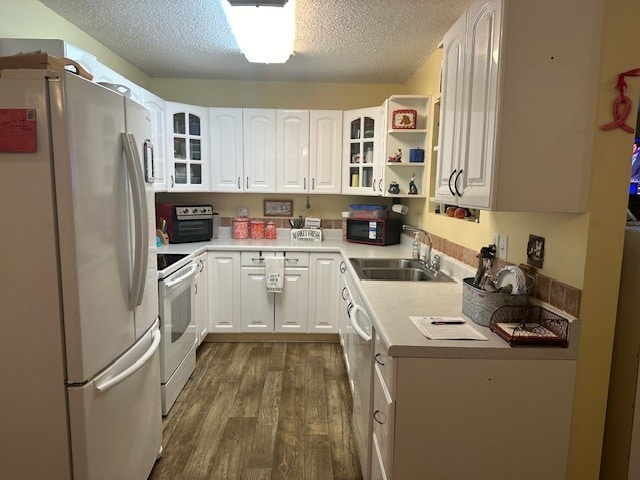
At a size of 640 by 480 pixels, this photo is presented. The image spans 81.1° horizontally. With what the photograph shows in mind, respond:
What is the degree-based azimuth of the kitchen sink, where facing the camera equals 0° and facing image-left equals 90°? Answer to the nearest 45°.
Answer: approximately 90°

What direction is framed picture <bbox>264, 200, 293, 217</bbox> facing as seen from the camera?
toward the camera

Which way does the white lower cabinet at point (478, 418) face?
to the viewer's left

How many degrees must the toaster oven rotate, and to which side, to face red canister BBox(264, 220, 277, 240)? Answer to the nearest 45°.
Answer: approximately 45° to its left

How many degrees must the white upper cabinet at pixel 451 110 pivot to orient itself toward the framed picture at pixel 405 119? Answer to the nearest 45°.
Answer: approximately 90° to its right

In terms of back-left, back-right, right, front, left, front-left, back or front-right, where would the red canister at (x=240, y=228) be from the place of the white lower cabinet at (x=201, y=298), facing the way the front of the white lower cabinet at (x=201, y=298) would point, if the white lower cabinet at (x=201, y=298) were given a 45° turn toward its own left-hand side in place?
front

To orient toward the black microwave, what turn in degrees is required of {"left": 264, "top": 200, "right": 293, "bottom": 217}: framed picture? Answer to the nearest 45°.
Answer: approximately 45° to its left

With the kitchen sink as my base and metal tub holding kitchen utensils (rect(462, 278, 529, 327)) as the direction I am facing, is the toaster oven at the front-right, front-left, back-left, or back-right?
back-right

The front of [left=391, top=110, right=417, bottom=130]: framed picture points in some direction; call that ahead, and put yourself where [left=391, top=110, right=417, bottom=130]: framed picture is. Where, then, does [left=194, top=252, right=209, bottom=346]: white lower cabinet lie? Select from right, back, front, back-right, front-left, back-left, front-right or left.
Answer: right

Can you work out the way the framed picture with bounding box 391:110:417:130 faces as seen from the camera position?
facing the viewer

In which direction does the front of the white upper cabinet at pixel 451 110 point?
to the viewer's left

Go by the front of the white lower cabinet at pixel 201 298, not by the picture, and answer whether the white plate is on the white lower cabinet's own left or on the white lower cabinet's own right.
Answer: on the white lower cabinet's own right
